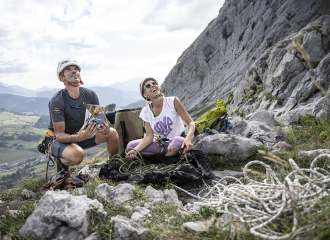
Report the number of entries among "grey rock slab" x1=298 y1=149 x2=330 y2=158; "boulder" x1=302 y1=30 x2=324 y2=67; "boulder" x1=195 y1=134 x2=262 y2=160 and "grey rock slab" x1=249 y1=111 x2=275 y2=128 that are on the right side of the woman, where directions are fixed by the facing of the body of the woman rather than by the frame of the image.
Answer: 0

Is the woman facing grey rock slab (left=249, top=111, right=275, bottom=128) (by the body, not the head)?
no

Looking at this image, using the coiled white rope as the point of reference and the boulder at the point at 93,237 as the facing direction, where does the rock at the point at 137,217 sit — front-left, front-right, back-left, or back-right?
front-right

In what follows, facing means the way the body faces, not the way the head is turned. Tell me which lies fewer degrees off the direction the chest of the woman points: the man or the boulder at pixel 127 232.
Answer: the boulder

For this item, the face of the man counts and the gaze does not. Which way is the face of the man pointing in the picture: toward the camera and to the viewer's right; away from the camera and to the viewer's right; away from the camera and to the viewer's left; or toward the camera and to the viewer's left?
toward the camera and to the viewer's right

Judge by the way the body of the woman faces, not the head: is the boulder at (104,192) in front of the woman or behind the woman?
in front

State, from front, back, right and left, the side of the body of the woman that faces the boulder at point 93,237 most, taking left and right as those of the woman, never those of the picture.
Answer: front

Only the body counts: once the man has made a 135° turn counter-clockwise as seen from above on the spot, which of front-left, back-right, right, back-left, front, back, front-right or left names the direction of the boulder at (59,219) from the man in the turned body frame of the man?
back

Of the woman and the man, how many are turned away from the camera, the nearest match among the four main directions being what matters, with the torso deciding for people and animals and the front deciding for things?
0

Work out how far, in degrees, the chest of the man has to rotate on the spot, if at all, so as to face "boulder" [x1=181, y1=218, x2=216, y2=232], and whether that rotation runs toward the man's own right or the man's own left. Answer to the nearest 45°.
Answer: approximately 45° to the man's own right

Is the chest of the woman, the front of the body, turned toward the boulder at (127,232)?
yes

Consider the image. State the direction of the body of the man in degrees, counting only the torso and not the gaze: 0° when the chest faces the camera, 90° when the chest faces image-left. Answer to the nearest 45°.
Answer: approximately 315°

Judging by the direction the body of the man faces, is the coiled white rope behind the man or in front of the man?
in front

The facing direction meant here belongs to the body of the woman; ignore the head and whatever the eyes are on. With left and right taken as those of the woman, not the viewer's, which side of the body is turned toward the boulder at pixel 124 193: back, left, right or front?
front

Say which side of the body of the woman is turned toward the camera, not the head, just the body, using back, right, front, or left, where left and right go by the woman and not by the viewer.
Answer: front

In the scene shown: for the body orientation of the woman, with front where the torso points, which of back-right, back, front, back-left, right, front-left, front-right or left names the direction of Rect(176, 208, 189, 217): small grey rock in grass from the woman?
front
